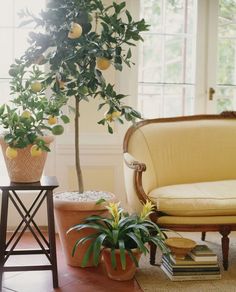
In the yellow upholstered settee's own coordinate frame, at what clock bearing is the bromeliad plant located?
The bromeliad plant is roughly at 1 o'clock from the yellow upholstered settee.

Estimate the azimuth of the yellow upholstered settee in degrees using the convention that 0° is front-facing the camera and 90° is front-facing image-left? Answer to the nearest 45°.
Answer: approximately 0°

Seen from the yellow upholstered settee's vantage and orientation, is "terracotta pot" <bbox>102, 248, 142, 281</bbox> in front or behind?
in front

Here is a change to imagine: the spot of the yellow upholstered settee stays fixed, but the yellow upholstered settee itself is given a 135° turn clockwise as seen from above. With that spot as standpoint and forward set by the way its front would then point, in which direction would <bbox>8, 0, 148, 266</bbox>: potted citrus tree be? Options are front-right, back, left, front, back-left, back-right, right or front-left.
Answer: left

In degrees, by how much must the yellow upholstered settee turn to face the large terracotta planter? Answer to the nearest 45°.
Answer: approximately 45° to its right

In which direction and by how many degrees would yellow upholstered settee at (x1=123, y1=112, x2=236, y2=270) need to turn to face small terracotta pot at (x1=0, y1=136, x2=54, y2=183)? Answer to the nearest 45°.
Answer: approximately 45° to its right

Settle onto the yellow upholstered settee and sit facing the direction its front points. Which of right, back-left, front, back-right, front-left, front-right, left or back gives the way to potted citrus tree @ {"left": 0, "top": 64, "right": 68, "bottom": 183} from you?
front-right
